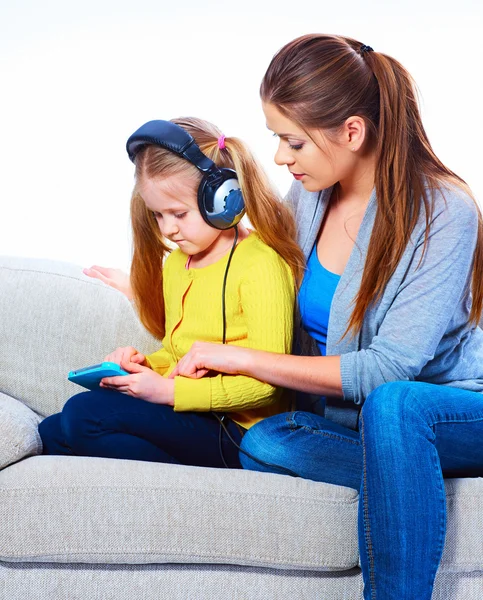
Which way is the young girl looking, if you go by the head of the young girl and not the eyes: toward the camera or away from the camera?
toward the camera

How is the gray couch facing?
toward the camera

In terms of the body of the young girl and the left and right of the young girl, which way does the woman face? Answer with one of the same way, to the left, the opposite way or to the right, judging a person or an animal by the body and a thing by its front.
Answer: the same way

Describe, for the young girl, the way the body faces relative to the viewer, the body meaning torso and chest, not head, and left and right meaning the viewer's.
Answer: facing the viewer and to the left of the viewer
